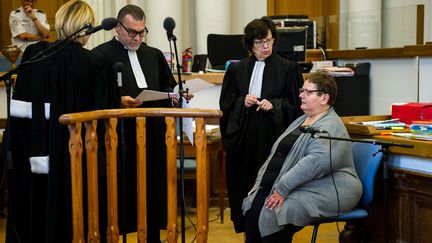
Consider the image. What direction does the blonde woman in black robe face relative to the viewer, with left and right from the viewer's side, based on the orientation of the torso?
facing away from the viewer and to the right of the viewer

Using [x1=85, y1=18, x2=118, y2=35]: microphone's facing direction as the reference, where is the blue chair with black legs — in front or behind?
in front

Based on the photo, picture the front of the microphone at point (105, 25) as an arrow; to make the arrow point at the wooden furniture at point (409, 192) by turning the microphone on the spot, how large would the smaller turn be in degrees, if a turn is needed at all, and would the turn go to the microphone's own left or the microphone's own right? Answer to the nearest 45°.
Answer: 0° — it already faces it

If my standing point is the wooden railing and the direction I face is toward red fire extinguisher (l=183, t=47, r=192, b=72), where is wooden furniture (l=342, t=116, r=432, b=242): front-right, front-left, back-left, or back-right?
front-right

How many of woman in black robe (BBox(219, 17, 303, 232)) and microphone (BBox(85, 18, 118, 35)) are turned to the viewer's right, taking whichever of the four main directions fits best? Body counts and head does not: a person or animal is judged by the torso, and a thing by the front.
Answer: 1

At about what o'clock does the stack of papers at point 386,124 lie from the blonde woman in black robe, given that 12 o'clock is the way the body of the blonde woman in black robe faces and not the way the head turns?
The stack of papers is roughly at 1 o'clock from the blonde woman in black robe.

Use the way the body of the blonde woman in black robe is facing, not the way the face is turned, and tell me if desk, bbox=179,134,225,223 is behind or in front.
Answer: in front

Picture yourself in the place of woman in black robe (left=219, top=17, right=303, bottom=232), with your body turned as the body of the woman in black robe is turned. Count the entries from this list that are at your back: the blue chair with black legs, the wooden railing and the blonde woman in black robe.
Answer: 0

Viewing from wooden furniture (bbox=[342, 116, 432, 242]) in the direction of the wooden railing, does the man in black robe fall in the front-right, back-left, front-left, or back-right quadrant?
front-right

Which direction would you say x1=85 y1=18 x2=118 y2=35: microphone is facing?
to the viewer's right

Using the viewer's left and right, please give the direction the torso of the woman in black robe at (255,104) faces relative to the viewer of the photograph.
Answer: facing the viewer

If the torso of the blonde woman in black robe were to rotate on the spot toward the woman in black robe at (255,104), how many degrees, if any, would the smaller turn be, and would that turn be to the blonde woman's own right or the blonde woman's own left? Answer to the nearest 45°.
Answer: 0° — they already face them

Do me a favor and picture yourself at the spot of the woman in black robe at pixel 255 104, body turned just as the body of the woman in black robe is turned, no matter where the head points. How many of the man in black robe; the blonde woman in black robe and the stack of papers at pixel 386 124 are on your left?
1

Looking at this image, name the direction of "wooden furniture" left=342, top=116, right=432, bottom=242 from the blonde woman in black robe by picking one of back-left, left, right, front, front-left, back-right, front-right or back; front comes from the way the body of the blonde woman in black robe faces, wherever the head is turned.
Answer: front-right
